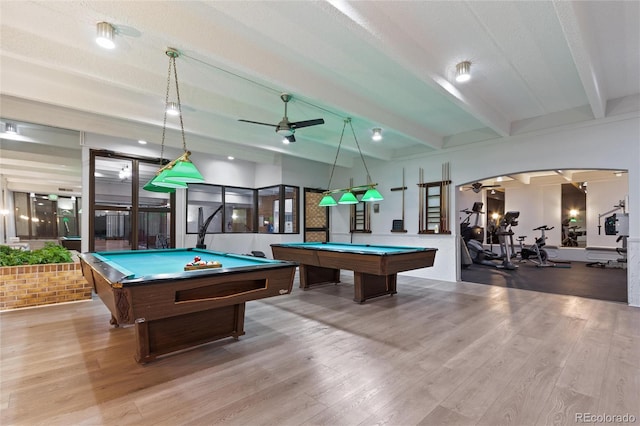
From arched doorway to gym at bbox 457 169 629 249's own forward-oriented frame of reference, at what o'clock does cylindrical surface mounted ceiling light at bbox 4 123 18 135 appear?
The cylindrical surface mounted ceiling light is roughly at 1 o'clock from the arched doorway to gym.

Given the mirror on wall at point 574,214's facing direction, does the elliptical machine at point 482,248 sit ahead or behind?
ahead

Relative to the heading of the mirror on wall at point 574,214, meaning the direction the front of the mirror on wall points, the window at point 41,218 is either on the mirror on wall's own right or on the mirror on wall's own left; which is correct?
on the mirror on wall's own right

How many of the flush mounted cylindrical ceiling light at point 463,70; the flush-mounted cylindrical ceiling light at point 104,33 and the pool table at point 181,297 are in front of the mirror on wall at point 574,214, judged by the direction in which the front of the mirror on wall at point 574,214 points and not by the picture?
3

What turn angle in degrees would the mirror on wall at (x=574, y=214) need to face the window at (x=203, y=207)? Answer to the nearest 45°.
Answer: approximately 45° to its right

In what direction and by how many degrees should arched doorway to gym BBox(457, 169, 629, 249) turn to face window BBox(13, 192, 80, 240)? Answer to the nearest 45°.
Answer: approximately 45° to its right

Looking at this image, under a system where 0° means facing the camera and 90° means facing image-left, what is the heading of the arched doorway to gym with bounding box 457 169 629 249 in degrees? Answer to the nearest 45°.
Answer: approximately 0°

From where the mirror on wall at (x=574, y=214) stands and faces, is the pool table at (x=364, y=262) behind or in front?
in front

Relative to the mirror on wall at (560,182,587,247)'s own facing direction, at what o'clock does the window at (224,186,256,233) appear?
The window is roughly at 1 o'clock from the mirror on wall.

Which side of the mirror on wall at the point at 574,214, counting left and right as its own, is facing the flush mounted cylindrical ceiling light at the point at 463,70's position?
front

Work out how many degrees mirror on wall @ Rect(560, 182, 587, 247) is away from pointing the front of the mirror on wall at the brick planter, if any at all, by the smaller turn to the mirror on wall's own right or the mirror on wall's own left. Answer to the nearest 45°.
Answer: approximately 45° to the mirror on wall's own right

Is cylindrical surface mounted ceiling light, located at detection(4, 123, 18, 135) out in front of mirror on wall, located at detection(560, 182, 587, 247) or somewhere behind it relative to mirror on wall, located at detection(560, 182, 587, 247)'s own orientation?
in front
